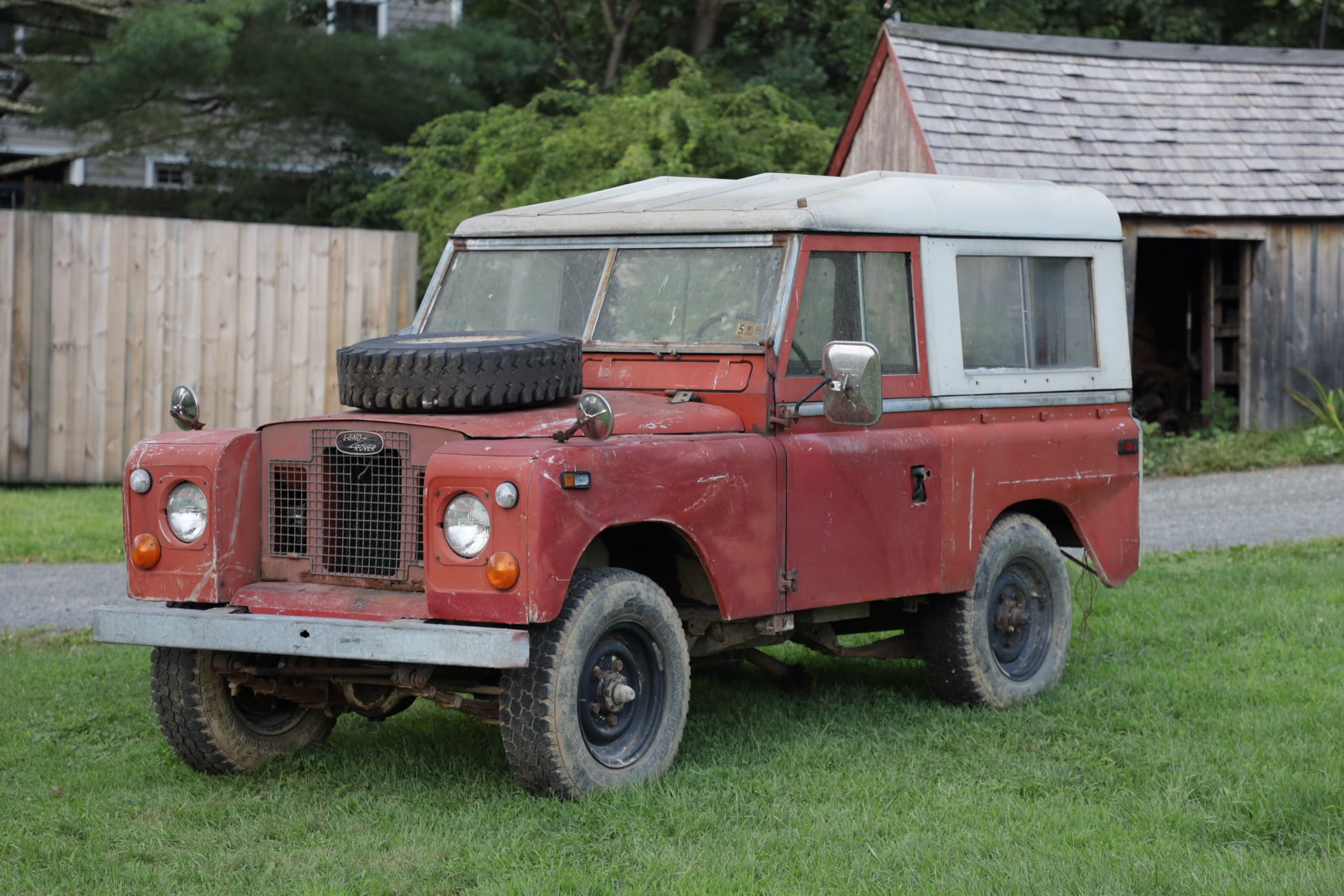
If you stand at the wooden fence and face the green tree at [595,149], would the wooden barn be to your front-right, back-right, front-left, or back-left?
front-right

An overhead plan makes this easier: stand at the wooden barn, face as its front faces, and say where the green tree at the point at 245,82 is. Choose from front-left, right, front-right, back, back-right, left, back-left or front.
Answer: right

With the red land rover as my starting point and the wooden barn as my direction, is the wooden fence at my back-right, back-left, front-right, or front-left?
front-left

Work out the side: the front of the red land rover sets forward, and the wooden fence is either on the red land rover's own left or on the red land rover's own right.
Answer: on the red land rover's own right

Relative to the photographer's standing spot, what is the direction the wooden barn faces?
facing the viewer

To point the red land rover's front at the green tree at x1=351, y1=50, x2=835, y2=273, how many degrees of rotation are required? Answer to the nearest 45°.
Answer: approximately 135° to its right

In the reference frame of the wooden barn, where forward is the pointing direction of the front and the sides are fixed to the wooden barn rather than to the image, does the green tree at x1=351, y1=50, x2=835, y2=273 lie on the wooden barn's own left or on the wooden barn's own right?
on the wooden barn's own right

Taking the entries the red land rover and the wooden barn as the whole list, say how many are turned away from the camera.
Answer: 0

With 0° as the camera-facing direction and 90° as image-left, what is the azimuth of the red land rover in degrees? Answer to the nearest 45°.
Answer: approximately 45°

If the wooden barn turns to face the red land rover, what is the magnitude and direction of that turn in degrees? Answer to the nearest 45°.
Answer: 0° — it already faces it

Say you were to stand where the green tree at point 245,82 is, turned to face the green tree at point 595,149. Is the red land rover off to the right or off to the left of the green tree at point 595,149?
right

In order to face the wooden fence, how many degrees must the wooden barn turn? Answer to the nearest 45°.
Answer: approximately 45° to its right

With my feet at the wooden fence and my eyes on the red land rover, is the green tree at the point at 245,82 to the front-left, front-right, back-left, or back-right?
back-left
